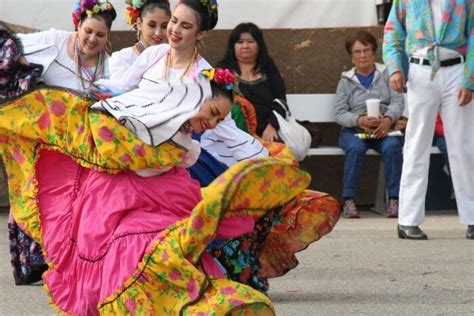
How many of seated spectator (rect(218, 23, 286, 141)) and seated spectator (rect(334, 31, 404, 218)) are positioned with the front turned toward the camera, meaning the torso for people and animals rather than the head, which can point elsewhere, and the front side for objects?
2

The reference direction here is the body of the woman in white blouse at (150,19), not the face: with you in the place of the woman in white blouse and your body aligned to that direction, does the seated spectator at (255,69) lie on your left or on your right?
on your left

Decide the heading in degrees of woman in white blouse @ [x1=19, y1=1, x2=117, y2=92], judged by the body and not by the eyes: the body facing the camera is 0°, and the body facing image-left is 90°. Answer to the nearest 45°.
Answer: approximately 315°

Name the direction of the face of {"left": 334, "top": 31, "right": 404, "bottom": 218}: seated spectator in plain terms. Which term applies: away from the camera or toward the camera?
toward the camera

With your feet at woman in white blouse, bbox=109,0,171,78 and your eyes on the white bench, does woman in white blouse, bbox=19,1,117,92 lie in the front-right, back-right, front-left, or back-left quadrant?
back-left

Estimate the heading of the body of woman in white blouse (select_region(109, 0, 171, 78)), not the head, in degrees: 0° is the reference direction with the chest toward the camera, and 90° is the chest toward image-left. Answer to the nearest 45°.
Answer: approximately 315°

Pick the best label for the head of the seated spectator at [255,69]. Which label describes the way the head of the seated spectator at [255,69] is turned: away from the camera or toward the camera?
toward the camera

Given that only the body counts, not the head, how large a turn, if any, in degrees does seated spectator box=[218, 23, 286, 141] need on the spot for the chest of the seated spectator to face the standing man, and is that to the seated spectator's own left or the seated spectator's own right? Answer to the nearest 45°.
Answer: approximately 45° to the seated spectator's own left

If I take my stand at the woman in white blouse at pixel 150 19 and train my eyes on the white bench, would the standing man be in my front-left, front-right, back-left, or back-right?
front-right

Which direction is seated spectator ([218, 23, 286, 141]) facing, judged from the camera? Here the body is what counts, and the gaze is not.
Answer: toward the camera

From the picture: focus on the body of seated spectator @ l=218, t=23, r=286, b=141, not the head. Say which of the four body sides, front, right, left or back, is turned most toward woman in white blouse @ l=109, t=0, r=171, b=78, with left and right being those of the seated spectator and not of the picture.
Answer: front

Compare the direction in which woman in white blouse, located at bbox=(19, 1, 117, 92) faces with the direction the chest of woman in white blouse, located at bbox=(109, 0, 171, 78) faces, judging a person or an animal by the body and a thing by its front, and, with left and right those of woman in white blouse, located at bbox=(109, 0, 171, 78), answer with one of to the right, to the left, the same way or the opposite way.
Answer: the same way

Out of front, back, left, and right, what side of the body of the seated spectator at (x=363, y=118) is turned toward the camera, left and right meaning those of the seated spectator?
front
